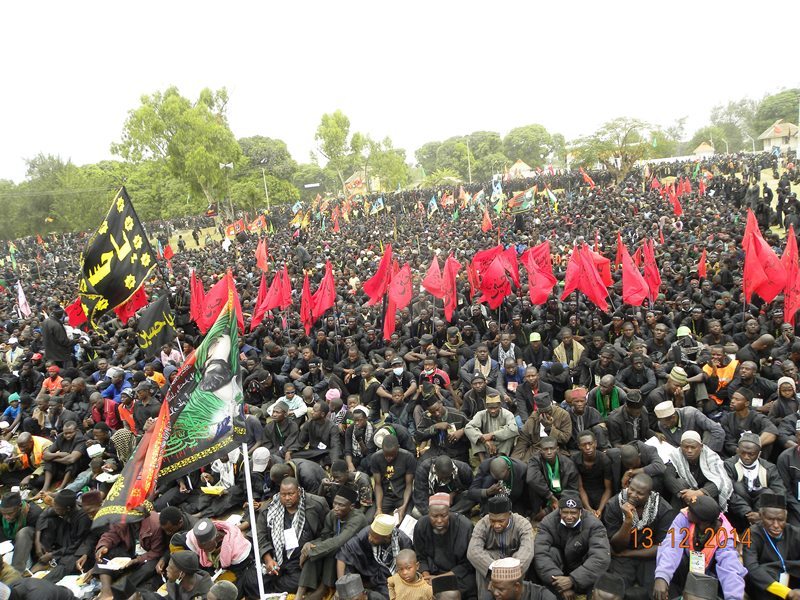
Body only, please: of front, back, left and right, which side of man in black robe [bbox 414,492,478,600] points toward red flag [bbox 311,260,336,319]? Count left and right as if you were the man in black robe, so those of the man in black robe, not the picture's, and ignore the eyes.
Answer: back

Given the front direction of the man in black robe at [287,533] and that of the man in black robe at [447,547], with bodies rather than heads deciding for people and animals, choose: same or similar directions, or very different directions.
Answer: same or similar directions

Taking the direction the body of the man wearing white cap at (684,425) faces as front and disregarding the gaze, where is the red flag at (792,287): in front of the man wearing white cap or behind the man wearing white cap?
behind

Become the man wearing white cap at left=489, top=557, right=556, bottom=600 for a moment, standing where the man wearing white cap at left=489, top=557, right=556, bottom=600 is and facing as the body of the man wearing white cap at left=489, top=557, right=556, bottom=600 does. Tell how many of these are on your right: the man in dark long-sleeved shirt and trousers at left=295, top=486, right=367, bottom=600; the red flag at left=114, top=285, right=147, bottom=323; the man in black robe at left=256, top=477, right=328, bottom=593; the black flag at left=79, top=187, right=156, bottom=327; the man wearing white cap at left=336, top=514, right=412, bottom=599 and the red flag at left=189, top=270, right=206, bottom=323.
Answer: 6

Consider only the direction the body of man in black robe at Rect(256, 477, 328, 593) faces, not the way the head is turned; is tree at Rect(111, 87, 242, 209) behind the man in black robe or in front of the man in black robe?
behind

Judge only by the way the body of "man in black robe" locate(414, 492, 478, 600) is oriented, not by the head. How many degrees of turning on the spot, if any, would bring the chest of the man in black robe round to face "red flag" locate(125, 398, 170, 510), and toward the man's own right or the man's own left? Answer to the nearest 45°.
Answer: approximately 90° to the man's own right

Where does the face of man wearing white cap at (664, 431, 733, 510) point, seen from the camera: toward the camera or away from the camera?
toward the camera

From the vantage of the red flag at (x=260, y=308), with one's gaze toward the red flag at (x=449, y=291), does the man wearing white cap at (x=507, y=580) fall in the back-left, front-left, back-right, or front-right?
front-right

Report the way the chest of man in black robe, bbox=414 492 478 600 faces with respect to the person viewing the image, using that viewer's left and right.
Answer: facing the viewer

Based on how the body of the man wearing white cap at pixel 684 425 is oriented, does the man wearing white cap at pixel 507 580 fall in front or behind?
in front

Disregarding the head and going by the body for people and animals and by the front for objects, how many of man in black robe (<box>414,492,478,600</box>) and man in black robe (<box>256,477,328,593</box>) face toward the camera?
2
